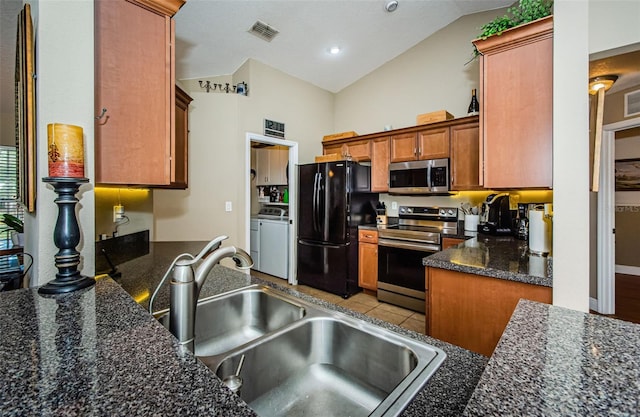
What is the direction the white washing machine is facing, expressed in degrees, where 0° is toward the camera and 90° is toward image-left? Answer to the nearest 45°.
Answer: approximately 45°

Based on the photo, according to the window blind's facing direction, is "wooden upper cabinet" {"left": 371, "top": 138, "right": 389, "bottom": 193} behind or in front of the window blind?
in front

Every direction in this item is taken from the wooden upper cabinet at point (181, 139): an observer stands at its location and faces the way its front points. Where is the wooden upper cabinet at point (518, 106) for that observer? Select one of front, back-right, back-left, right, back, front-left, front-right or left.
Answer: front-right

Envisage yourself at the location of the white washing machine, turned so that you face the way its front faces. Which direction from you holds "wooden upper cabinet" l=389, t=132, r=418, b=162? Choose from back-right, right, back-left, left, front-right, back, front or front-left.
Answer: left

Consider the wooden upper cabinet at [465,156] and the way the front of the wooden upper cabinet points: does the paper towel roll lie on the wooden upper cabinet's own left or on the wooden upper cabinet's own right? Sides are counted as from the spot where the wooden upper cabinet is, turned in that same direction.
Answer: on the wooden upper cabinet's own left

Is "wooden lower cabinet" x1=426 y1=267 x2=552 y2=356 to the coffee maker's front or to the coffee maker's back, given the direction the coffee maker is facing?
to the front

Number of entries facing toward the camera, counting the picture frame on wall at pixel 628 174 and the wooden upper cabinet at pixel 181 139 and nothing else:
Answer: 1

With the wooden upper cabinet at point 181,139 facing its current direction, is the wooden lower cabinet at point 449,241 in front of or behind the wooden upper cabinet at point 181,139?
in front

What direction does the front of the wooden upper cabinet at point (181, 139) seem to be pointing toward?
to the viewer's right

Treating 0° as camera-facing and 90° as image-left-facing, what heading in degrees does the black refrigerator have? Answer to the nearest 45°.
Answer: approximately 45°

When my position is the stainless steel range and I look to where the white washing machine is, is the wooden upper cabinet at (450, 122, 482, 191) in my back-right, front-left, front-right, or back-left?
back-right

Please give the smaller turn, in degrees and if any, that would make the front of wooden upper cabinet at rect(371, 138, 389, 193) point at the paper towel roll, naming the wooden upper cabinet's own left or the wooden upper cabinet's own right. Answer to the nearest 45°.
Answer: approximately 90° to the wooden upper cabinet's own left
